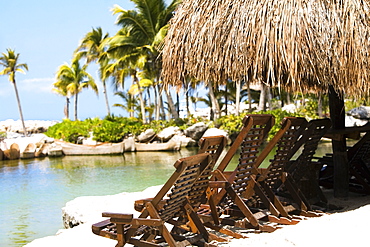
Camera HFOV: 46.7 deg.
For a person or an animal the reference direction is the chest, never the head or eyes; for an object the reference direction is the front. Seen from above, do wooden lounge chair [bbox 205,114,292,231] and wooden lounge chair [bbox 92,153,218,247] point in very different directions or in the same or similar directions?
same or similar directions

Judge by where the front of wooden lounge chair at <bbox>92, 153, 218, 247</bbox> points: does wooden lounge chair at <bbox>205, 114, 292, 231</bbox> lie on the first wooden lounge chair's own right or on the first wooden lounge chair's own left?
on the first wooden lounge chair's own right

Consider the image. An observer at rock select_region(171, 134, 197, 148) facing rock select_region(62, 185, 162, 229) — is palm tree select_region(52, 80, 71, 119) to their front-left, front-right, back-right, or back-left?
back-right

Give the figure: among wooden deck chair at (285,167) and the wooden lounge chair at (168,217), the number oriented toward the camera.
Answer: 0

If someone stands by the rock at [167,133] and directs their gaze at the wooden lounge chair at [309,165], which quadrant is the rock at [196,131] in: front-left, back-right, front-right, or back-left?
front-left

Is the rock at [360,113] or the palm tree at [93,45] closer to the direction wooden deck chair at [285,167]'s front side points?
the palm tree

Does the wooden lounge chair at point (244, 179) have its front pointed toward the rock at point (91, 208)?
yes

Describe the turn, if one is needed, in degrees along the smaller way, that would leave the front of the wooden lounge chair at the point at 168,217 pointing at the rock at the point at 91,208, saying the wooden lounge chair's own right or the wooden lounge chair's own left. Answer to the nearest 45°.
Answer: approximately 45° to the wooden lounge chair's own right

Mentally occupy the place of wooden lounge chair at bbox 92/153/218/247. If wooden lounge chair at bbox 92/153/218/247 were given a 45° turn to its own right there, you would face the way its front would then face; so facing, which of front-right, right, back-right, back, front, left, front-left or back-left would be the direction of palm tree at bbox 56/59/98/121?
front

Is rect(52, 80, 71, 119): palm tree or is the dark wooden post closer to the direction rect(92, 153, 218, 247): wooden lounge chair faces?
the palm tree

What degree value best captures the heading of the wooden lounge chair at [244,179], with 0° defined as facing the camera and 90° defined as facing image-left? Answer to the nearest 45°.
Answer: approximately 135°

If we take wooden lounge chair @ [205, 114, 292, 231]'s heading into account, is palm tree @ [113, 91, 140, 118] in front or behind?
in front

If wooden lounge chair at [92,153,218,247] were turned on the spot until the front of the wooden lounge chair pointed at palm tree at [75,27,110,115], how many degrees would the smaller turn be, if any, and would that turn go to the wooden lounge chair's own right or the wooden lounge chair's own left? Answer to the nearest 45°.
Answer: approximately 45° to the wooden lounge chair's own right

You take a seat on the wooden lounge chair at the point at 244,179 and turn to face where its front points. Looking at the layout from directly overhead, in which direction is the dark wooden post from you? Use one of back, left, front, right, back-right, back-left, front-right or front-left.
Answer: right

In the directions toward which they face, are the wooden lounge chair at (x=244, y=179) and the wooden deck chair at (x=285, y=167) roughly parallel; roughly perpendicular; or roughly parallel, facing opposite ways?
roughly parallel
